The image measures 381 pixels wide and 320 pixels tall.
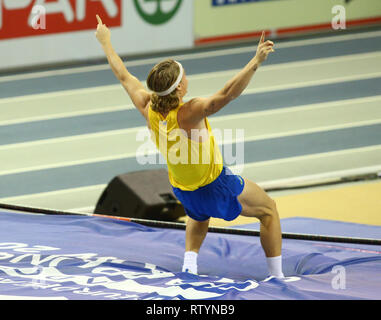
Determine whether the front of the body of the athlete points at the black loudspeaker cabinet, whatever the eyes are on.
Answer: no

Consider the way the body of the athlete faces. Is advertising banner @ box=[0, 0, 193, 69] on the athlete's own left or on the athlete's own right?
on the athlete's own left

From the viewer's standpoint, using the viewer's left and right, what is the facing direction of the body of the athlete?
facing away from the viewer and to the right of the viewer
